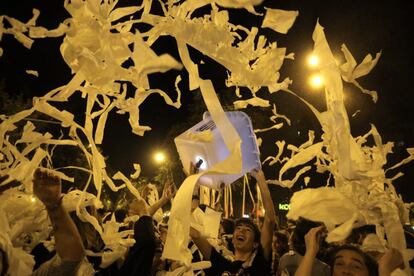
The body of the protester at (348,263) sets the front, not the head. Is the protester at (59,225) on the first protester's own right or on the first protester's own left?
on the first protester's own right

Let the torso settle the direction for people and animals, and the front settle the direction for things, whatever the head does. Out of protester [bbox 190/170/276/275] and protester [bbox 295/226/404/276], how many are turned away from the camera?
0

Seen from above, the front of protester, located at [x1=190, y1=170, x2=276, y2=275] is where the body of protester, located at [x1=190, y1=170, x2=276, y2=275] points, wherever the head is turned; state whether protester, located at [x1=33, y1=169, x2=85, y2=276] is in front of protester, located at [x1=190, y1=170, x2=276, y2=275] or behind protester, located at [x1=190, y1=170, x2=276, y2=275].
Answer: in front

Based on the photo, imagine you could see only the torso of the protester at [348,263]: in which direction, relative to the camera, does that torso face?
toward the camera

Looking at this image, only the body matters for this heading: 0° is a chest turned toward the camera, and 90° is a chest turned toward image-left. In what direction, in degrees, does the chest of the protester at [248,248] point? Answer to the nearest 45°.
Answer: approximately 45°

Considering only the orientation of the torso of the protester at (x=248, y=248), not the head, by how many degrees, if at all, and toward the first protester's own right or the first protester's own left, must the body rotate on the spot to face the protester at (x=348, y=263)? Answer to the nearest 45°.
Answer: approximately 90° to the first protester's own left

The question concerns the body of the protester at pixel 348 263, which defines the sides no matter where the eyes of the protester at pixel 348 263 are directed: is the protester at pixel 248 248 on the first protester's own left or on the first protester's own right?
on the first protester's own right
